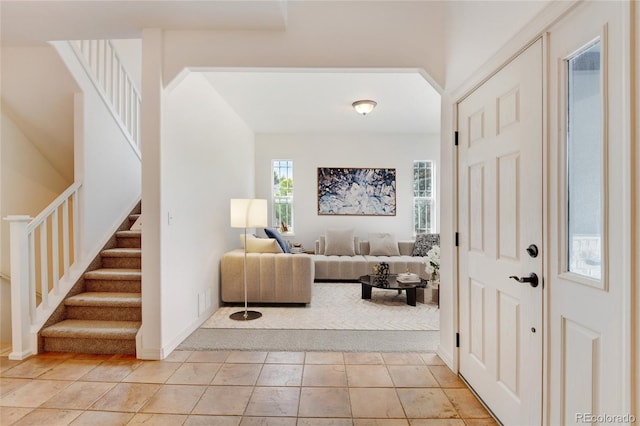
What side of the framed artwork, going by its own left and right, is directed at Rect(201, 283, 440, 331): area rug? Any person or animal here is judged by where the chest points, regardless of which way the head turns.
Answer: front

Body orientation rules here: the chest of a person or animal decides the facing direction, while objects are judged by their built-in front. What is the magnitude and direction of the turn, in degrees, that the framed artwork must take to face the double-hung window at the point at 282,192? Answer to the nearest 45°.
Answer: approximately 90° to its right

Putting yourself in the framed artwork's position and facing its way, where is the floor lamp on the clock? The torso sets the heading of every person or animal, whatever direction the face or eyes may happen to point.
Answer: The floor lamp is roughly at 1 o'clock from the framed artwork.

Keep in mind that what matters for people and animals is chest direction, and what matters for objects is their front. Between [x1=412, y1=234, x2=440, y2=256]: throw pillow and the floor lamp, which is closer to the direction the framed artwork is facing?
the floor lamp

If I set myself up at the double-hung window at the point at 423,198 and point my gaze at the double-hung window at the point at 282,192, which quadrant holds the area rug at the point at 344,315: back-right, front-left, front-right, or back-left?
front-left

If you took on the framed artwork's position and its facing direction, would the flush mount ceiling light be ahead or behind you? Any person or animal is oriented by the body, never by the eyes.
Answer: ahead

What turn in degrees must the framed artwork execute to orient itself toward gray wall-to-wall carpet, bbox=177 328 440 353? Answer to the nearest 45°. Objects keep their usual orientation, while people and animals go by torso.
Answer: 0° — it already faces it

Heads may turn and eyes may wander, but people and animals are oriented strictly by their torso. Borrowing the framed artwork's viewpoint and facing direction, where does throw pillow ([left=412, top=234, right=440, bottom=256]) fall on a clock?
The throw pillow is roughly at 10 o'clock from the framed artwork.

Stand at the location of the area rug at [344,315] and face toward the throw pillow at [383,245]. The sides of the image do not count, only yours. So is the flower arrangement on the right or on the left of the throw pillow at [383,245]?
right

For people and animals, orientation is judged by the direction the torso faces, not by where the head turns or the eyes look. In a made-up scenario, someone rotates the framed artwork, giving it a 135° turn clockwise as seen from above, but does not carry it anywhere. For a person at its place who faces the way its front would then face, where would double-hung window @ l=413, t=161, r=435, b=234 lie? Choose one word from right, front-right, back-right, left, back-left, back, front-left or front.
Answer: back-right

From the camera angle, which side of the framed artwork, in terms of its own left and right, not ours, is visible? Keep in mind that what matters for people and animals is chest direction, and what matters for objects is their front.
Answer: front

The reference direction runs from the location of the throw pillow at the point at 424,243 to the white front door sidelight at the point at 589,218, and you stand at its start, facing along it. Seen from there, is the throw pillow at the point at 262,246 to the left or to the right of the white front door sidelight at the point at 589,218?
right

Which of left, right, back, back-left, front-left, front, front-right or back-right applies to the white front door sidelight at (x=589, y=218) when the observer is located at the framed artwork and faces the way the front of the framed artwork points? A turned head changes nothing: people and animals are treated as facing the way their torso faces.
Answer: front

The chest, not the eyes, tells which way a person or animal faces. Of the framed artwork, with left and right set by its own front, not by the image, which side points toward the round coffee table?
front
